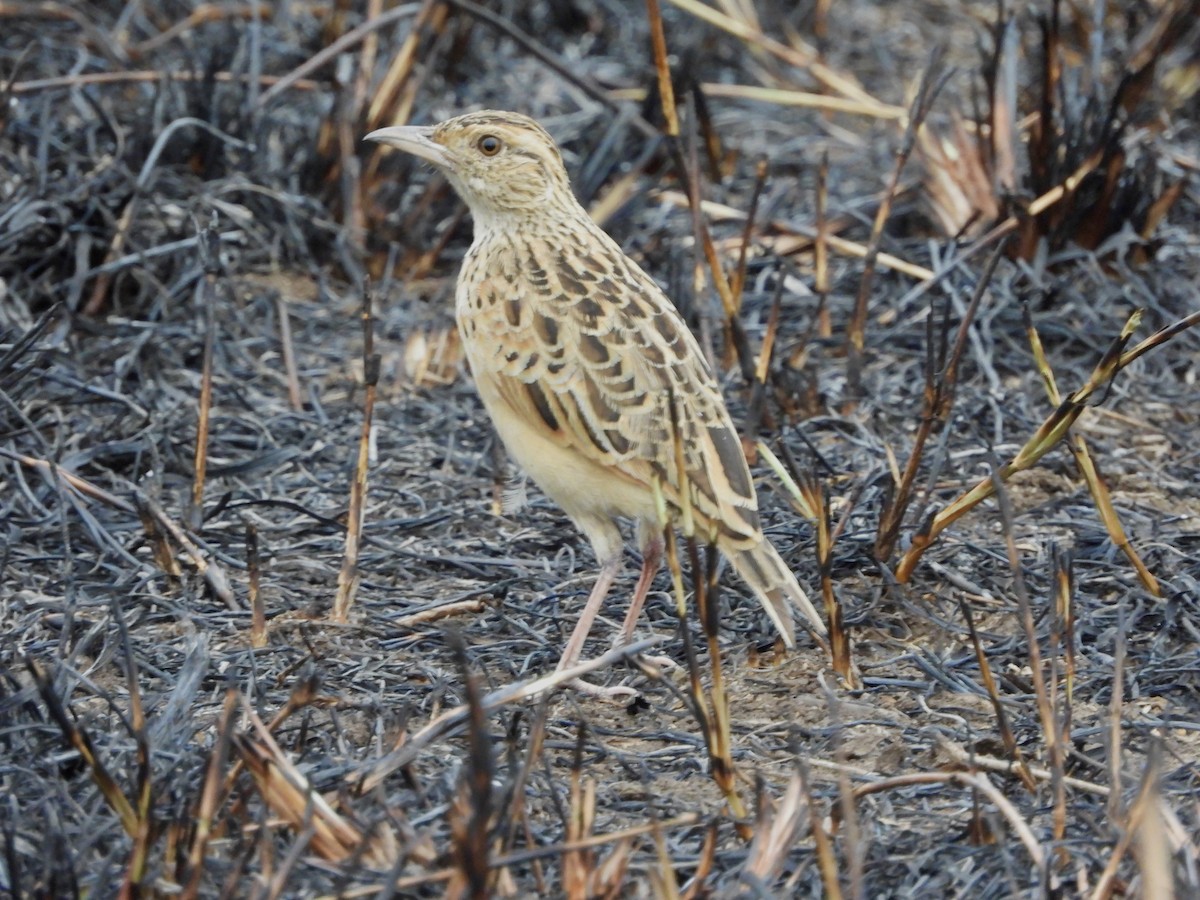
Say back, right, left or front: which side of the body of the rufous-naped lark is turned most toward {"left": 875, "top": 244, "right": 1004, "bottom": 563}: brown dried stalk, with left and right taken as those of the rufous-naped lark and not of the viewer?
back

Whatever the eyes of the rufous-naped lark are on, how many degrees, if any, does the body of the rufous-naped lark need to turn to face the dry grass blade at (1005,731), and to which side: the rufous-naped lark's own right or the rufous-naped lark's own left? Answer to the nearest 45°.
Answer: approximately 135° to the rufous-naped lark's own left

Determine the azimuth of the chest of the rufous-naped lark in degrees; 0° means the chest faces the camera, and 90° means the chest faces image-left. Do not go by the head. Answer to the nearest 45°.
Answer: approximately 90°

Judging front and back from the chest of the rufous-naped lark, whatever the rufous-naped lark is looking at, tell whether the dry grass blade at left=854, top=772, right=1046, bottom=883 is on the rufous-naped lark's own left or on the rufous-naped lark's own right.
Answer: on the rufous-naped lark's own left

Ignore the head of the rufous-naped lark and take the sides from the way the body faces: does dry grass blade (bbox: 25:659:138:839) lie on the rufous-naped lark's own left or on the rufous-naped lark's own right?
on the rufous-naped lark's own left

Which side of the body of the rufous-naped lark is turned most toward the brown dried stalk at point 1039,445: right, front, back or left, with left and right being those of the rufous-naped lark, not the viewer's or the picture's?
back

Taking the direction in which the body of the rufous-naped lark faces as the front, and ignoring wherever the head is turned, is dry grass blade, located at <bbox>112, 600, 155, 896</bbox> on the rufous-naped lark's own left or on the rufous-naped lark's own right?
on the rufous-naped lark's own left

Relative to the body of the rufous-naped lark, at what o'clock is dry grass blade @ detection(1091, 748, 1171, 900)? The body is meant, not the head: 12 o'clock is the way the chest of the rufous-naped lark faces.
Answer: The dry grass blade is roughly at 8 o'clock from the rufous-naped lark.
